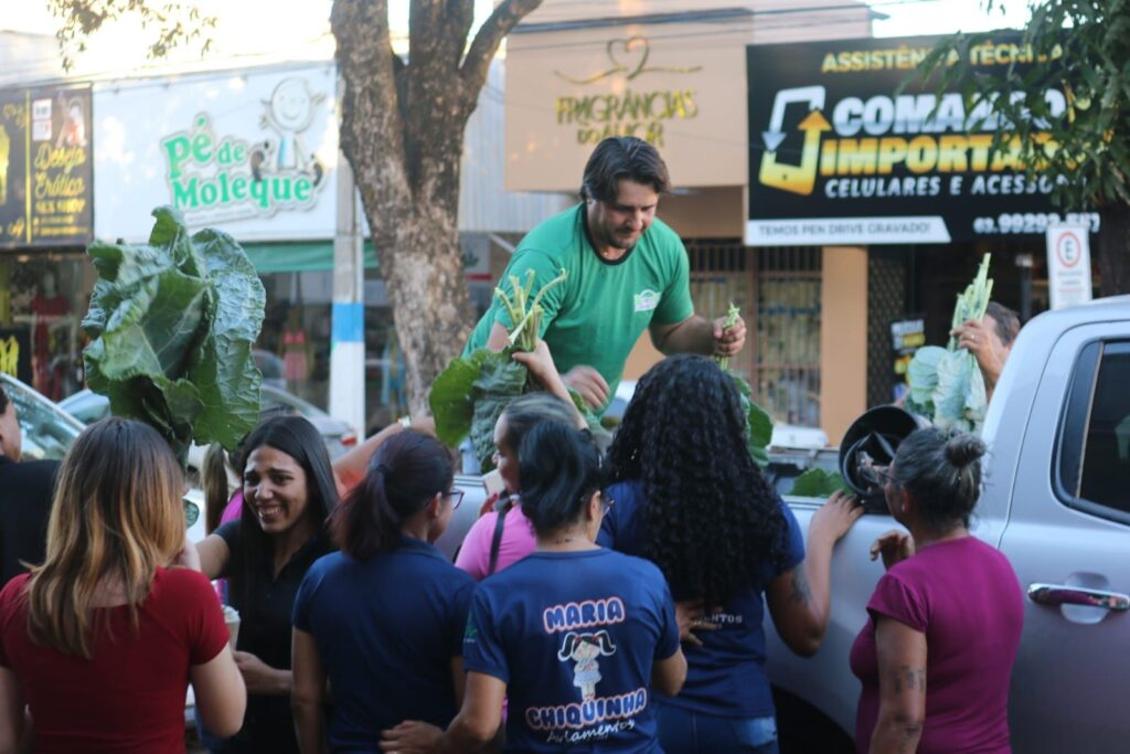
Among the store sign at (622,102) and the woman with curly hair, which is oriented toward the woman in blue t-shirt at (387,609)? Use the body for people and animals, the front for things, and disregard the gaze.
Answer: the store sign

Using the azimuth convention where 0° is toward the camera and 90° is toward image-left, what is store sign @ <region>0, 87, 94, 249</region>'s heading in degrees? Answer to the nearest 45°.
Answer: approximately 0°

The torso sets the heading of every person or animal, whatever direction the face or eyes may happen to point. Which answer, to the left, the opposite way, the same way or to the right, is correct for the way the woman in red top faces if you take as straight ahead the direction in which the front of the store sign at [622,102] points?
the opposite way

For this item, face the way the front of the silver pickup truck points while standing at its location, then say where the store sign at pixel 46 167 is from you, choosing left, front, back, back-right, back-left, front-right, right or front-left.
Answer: back-left

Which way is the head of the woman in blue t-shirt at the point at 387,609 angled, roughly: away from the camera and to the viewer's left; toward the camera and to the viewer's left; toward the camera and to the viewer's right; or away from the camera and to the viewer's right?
away from the camera and to the viewer's right

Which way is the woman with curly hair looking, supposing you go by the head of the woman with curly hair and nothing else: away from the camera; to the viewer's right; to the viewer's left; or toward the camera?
away from the camera

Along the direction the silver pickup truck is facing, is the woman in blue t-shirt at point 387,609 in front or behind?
behind

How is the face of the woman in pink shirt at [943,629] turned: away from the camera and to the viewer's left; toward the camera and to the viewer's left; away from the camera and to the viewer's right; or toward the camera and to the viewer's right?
away from the camera and to the viewer's left

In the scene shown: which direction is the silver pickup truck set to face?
to the viewer's right

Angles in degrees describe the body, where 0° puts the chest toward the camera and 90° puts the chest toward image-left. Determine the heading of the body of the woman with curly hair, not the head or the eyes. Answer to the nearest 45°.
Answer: approximately 180°

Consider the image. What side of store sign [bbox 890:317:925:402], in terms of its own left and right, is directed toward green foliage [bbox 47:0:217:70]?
right

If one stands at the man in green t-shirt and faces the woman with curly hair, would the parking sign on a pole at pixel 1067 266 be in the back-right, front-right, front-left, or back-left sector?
back-left

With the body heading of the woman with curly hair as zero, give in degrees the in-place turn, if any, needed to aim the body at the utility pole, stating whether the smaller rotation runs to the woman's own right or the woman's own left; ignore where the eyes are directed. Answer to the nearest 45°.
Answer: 0° — they already face it

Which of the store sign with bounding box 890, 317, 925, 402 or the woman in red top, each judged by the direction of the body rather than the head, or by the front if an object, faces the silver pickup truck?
the store sign
